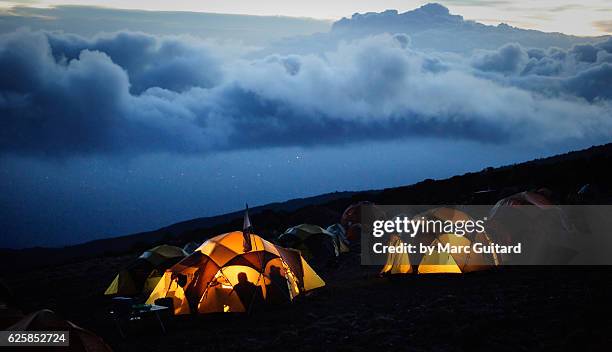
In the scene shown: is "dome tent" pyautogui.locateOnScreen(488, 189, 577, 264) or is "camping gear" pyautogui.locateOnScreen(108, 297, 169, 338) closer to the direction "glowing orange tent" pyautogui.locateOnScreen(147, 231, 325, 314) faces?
the camping gear

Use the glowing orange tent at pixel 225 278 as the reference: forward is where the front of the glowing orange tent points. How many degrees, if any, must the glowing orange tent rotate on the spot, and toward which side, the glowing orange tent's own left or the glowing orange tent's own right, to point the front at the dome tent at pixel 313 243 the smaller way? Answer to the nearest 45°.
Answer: approximately 180°

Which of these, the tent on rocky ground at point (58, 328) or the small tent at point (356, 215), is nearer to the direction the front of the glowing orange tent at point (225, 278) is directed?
the tent on rocky ground

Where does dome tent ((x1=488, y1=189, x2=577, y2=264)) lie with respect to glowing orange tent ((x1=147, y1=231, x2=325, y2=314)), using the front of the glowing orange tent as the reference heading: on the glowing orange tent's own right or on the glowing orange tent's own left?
on the glowing orange tent's own left

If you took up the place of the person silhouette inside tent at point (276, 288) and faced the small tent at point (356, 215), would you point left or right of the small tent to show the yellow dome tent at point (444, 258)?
right

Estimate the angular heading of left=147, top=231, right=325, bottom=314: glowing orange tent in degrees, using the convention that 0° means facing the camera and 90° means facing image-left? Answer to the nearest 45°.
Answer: approximately 0°

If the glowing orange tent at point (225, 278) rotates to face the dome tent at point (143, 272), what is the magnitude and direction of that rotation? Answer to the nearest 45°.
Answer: approximately 135° to its right

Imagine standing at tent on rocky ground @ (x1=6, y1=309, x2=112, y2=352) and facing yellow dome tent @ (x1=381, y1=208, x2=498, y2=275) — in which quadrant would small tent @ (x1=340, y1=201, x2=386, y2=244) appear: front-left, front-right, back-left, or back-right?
front-left
